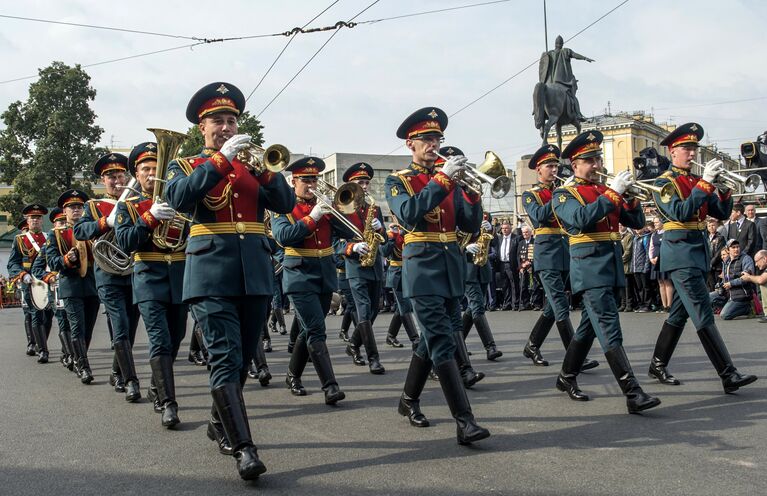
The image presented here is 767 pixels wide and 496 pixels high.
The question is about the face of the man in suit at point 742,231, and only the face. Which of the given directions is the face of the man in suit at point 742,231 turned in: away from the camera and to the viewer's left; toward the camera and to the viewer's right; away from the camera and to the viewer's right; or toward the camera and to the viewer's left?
toward the camera and to the viewer's left

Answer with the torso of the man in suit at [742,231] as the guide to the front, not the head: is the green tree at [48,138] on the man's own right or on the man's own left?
on the man's own right

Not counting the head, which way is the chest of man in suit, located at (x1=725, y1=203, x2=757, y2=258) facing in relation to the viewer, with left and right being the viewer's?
facing the viewer and to the left of the viewer

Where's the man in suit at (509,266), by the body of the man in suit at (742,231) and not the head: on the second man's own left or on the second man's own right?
on the second man's own right
